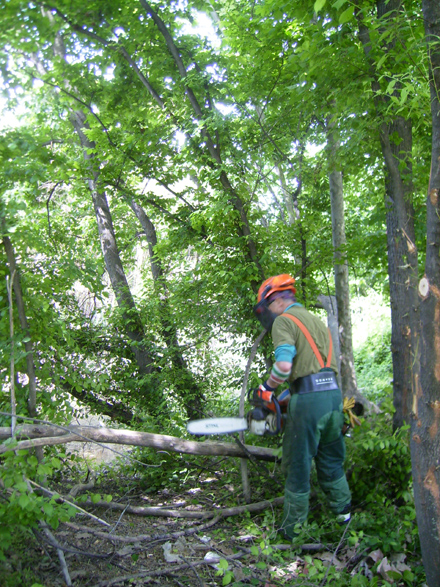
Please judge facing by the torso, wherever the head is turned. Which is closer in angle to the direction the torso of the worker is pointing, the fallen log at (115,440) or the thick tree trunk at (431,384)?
the fallen log

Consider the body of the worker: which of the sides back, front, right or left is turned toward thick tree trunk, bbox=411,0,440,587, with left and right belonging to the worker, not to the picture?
back

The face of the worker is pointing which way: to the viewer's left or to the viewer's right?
to the viewer's left

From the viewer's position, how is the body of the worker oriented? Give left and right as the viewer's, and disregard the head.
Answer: facing away from the viewer and to the left of the viewer

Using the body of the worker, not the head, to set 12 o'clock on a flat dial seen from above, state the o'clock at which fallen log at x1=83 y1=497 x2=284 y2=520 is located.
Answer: The fallen log is roughly at 11 o'clock from the worker.

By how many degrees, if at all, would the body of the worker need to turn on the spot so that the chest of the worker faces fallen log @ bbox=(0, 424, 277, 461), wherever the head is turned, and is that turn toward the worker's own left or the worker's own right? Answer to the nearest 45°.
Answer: approximately 45° to the worker's own left
